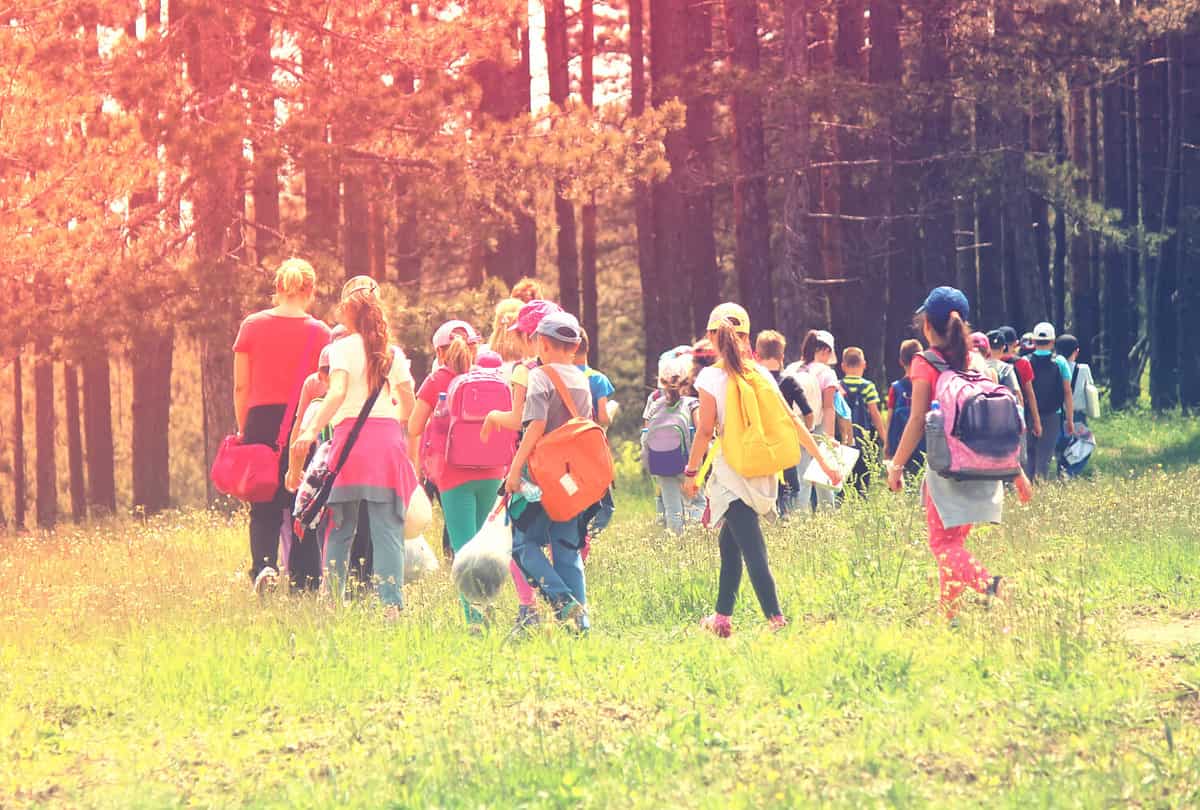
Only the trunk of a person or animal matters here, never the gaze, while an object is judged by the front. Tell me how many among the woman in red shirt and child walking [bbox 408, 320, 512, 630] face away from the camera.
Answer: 2

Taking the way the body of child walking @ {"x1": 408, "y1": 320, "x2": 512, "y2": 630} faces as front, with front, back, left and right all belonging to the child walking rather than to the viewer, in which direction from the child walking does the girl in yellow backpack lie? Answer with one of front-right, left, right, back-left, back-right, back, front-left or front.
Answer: back-right

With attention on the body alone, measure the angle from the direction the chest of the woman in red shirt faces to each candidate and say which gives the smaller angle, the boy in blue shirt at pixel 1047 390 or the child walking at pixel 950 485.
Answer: the boy in blue shirt

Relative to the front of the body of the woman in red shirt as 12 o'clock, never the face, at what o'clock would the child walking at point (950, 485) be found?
The child walking is roughly at 4 o'clock from the woman in red shirt.

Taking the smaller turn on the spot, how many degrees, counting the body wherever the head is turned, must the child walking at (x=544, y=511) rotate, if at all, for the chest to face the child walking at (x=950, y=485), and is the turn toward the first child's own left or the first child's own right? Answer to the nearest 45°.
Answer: approximately 135° to the first child's own right

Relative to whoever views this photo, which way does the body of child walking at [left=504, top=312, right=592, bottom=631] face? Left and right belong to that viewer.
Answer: facing away from the viewer and to the left of the viewer

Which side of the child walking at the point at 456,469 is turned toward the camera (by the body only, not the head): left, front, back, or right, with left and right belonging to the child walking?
back

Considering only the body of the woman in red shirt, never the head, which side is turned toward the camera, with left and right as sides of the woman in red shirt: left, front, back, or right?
back
